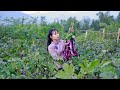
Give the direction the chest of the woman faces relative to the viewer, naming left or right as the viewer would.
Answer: facing the viewer and to the right of the viewer
